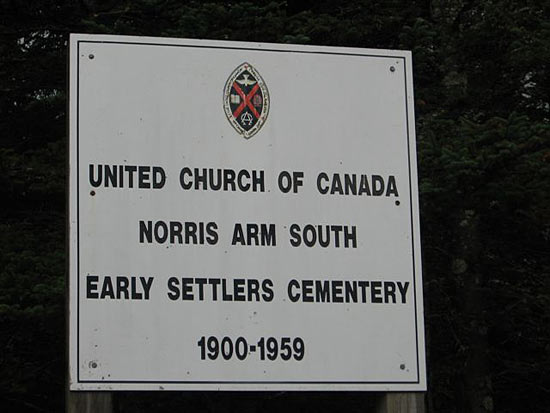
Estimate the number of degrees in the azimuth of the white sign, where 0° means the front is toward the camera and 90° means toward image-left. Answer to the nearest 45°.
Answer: approximately 0°
